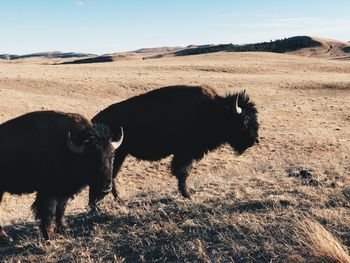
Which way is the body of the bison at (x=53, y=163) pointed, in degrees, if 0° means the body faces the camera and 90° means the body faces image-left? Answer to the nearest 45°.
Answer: approximately 270°

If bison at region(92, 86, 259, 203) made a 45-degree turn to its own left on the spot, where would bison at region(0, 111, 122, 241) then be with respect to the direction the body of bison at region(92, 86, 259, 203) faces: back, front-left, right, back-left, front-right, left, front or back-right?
back

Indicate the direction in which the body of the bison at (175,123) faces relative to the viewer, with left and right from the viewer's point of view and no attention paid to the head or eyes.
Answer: facing to the right of the viewer
